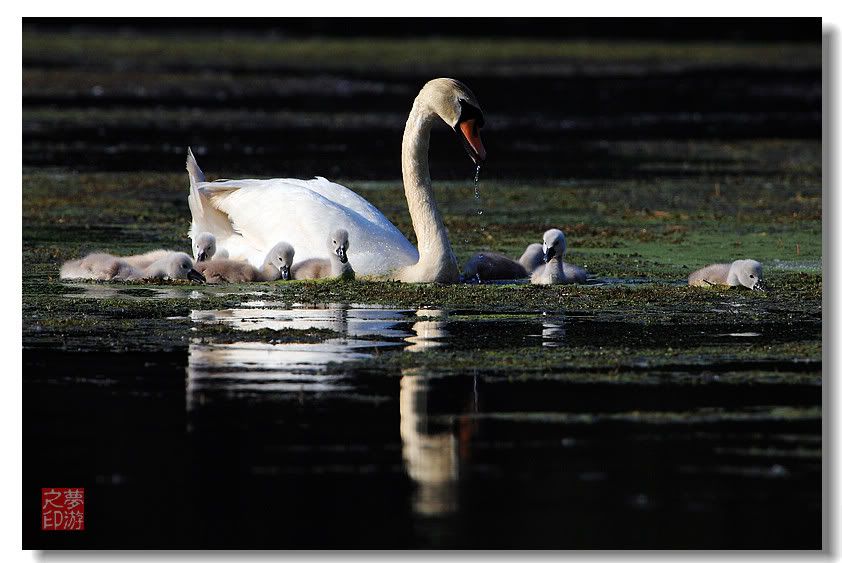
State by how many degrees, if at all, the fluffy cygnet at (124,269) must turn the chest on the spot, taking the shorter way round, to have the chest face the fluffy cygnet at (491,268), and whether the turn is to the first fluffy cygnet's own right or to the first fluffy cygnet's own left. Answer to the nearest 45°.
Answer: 0° — it already faces it

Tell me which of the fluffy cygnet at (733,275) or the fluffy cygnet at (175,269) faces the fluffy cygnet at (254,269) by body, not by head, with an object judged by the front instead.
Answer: the fluffy cygnet at (175,269)

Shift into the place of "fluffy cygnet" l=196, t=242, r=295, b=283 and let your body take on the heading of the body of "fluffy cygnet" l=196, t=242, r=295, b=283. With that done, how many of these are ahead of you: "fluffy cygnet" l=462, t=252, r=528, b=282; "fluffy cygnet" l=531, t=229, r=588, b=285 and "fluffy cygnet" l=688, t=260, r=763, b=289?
3

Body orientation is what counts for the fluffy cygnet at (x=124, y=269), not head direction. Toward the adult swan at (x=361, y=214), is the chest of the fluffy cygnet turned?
yes

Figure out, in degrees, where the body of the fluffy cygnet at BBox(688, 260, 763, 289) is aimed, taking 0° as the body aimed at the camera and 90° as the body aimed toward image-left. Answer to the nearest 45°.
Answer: approximately 270°

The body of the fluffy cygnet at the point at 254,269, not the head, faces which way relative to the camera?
to the viewer's right

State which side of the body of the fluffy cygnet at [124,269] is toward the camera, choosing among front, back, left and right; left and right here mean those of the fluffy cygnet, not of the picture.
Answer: right

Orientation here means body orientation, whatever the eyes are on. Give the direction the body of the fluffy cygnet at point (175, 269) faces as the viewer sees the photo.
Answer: to the viewer's right

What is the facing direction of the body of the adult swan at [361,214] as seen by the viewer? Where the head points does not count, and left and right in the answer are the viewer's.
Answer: facing to the right of the viewer

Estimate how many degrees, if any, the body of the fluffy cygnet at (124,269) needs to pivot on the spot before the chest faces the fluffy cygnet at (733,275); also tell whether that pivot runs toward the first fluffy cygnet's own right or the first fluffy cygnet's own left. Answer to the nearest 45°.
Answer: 0° — it already faces it
